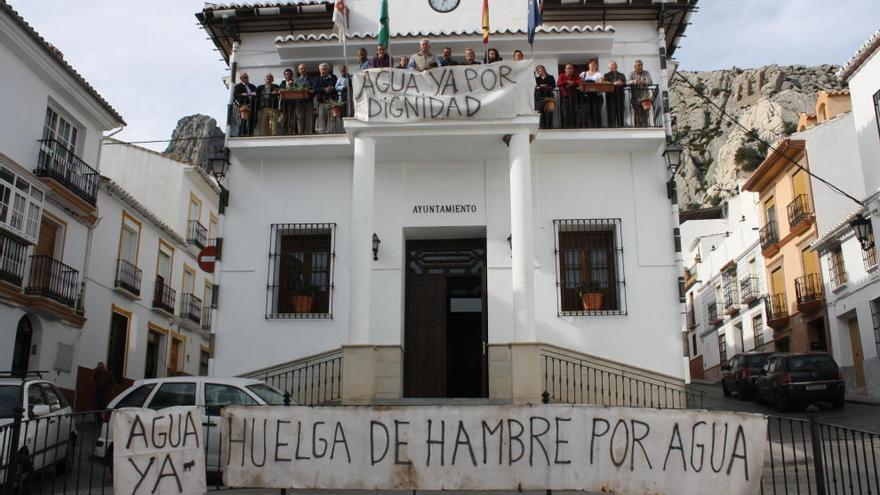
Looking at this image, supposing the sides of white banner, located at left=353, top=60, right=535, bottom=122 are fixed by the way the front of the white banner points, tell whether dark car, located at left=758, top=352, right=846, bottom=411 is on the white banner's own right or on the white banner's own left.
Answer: on the white banner's own left

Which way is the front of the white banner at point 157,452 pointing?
toward the camera

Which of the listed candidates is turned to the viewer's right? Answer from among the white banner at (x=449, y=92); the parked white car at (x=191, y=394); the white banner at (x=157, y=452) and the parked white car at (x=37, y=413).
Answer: the parked white car at (x=191, y=394)

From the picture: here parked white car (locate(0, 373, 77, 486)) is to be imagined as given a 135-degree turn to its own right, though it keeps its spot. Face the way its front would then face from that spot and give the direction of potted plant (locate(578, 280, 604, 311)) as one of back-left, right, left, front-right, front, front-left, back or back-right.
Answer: right

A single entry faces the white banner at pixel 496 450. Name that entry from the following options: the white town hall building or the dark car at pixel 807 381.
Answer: the white town hall building

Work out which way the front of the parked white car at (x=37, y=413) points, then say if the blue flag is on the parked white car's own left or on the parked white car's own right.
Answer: on the parked white car's own left

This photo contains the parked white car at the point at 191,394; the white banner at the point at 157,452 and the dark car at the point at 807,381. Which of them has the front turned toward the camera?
the white banner

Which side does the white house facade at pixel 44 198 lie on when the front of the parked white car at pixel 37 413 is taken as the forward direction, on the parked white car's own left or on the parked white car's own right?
on the parked white car's own right

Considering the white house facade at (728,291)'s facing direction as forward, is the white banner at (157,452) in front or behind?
in front

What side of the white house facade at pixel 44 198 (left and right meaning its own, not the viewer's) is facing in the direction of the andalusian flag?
front

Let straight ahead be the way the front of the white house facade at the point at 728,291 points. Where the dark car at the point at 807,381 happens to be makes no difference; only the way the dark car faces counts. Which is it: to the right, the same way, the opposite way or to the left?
to the right

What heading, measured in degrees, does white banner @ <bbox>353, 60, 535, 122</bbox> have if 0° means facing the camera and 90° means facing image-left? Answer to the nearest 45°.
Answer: approximately 0°

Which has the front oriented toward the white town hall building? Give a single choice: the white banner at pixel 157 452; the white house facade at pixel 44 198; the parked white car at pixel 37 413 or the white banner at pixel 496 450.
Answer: the white house facade

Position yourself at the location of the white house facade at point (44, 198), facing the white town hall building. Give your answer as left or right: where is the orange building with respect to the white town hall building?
left

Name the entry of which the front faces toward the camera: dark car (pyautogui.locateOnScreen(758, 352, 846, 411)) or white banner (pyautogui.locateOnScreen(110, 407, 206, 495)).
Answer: the white banner

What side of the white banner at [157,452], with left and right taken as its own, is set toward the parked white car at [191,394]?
back

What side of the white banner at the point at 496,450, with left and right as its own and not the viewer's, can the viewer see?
front
